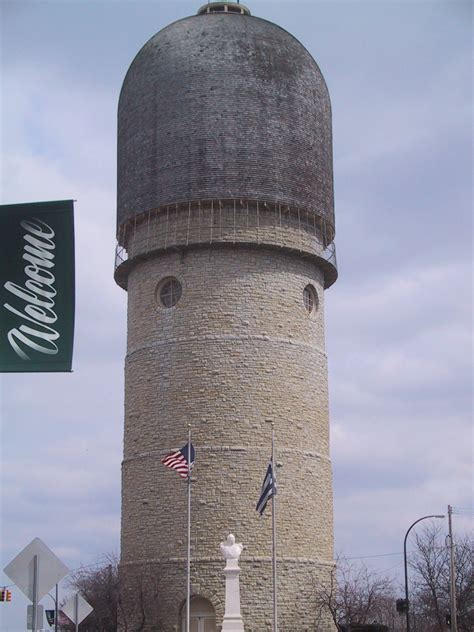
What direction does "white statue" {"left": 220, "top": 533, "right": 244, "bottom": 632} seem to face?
toward the camera

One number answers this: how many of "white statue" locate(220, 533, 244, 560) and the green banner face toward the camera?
2

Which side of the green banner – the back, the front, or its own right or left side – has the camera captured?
front

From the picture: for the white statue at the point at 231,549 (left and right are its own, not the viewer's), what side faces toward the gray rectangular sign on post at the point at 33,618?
front

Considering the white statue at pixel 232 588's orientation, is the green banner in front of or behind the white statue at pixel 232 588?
in front
